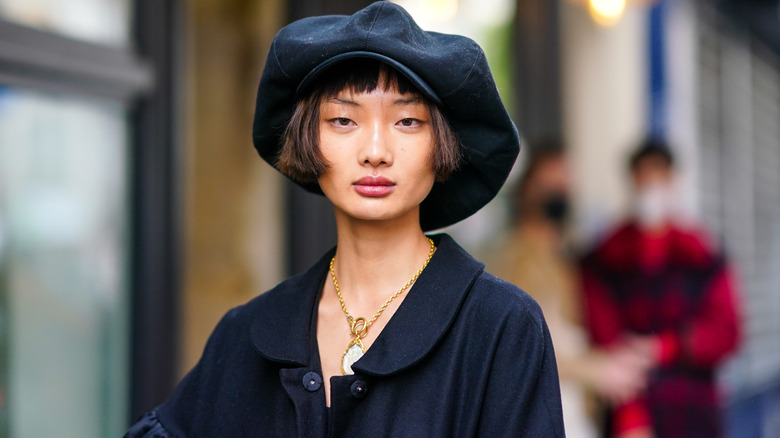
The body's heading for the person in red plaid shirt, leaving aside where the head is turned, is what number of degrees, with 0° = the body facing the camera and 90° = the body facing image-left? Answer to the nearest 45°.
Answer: approximately 0°

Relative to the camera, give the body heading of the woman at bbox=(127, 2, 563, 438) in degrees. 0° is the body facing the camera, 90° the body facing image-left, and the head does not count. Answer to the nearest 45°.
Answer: approximately 0°

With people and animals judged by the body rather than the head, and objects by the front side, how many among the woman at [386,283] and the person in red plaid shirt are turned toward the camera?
2

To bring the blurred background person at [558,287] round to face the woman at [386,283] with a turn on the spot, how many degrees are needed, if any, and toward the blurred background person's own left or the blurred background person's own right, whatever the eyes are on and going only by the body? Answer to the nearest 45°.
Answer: approximately 45° to the blurred background person's own right

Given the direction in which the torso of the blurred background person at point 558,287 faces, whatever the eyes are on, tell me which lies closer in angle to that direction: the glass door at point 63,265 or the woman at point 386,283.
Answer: the woman

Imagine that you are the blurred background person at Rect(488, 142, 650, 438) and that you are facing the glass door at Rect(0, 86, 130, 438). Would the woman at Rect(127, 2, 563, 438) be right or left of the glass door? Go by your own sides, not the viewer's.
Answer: left

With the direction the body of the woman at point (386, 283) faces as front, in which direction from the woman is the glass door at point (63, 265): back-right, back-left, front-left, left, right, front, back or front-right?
back-right

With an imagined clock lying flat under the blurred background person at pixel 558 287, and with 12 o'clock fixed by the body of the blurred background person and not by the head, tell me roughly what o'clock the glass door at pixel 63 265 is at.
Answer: The glass door is roughly at 3 o'clock from the blurred background person.

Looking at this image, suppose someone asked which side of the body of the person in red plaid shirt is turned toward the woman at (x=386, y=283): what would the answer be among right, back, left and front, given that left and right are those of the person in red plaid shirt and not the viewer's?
front

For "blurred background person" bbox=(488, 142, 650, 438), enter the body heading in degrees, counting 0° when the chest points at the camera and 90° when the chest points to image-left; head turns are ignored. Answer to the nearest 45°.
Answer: approximately 315°

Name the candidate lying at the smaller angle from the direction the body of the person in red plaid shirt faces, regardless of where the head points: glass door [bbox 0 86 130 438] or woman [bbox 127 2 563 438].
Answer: the woman
